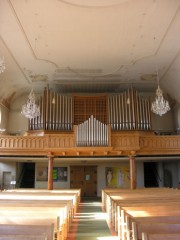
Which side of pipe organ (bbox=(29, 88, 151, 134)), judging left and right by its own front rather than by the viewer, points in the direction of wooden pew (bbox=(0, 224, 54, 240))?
front

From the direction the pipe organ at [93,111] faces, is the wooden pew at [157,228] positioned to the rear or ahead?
ahead

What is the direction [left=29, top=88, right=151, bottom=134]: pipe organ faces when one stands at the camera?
facing the viewer

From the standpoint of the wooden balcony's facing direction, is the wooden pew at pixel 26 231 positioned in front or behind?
in front

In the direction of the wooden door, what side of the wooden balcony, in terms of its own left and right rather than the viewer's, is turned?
back

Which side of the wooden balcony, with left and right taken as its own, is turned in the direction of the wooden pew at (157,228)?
front
